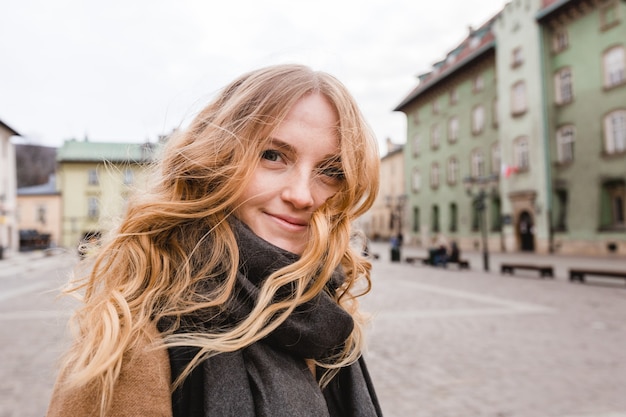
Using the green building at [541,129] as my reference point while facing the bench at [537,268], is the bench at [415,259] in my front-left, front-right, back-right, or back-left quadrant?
front-right

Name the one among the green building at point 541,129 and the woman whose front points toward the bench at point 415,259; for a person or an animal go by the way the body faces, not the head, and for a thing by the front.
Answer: the green building

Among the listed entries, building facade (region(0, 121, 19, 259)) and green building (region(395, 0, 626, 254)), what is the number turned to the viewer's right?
1

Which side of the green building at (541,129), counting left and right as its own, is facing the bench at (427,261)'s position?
front

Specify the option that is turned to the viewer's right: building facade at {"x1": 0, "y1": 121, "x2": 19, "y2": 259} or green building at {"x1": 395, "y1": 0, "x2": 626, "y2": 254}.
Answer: the building facade

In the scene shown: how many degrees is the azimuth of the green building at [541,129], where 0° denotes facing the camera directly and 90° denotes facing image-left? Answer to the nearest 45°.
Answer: approximately 45°

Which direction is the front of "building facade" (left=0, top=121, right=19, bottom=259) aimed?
to the viewer's right

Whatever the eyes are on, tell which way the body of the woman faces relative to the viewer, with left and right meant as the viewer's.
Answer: facing the viewer and to the right of the viewer

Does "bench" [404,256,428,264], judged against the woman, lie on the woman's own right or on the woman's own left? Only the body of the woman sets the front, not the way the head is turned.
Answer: on the woman's own left
